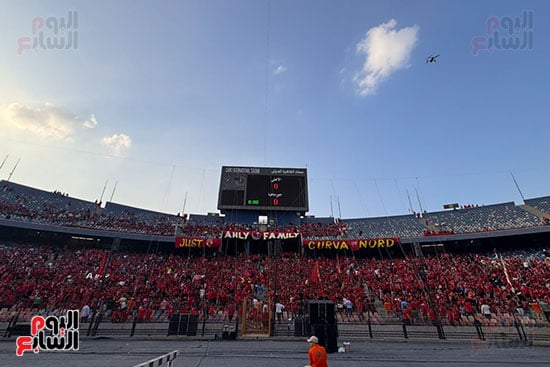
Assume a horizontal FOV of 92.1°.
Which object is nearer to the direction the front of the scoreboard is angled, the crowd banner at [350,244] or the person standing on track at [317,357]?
the person standing on track

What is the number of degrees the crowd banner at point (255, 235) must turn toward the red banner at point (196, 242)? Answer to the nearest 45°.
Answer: approximately 90° to its right

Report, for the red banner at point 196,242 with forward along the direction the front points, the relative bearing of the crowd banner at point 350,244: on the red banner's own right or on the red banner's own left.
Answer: on the red banner's own left

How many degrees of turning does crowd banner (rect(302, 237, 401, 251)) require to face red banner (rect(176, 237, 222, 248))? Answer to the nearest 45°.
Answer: approximately 90° to its right

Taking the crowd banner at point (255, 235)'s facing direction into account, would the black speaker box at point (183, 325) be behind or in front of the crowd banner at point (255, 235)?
in front

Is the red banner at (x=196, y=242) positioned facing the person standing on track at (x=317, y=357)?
yes

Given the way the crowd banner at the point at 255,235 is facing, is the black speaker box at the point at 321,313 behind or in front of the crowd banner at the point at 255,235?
in front

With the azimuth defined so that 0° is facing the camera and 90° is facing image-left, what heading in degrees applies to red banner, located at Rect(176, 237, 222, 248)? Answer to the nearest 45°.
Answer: approximately 0°

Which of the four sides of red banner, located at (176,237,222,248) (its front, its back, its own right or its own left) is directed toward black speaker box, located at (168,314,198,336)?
front
